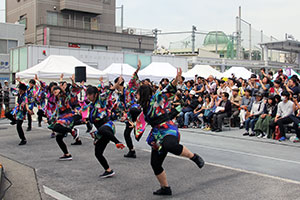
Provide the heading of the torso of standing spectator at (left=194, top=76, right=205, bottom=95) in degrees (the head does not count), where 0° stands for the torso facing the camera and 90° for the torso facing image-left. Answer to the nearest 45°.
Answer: approximately 45°

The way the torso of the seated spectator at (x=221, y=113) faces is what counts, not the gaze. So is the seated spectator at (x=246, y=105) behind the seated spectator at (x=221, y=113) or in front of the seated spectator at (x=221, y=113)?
behind

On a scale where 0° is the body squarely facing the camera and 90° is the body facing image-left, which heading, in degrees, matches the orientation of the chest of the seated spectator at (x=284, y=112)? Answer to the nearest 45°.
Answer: approximately 45°

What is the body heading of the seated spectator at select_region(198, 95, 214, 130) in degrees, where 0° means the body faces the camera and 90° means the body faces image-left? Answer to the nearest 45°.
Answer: approximately 45°

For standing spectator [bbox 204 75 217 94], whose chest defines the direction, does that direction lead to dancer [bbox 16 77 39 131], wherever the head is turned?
yes

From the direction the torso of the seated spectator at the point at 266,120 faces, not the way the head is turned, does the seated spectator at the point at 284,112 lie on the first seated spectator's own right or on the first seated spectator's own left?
on the first seated spectator's own left

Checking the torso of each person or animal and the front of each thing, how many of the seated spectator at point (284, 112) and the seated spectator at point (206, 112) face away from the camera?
0

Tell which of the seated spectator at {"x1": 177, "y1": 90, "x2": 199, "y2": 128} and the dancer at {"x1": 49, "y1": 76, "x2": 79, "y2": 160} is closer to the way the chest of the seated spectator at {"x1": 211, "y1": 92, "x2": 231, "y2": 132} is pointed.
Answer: the dancer

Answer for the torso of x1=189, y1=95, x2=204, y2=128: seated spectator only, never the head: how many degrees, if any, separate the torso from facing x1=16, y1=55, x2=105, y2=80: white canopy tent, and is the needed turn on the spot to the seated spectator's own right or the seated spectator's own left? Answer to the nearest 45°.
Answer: approximately 90° to the seated spectator's own right

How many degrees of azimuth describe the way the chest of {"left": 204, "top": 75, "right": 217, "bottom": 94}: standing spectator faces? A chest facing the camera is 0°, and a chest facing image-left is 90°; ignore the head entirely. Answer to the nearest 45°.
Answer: approximately 45°

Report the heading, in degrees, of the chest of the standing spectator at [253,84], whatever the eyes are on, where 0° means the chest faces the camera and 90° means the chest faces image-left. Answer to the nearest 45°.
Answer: approximately 45°
